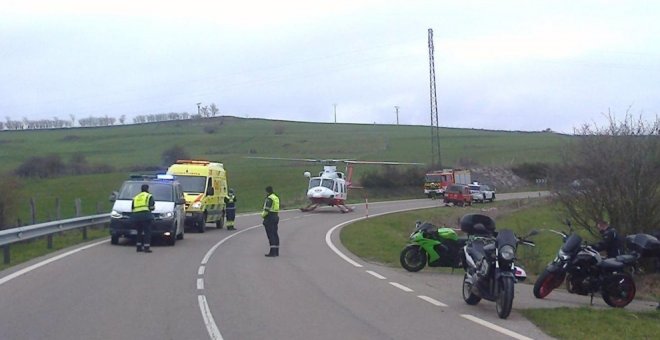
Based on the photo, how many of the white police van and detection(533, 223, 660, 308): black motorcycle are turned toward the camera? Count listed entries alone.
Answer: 1

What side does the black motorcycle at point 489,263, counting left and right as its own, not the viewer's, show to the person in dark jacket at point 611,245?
left

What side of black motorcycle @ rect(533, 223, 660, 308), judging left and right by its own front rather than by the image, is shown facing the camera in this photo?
left

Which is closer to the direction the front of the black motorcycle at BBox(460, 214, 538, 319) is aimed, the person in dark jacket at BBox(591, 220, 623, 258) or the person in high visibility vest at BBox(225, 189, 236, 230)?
the person in dark jacket

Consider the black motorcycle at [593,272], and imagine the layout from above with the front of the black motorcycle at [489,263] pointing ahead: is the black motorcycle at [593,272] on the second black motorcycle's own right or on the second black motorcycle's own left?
on the second black motorcycle's own left
